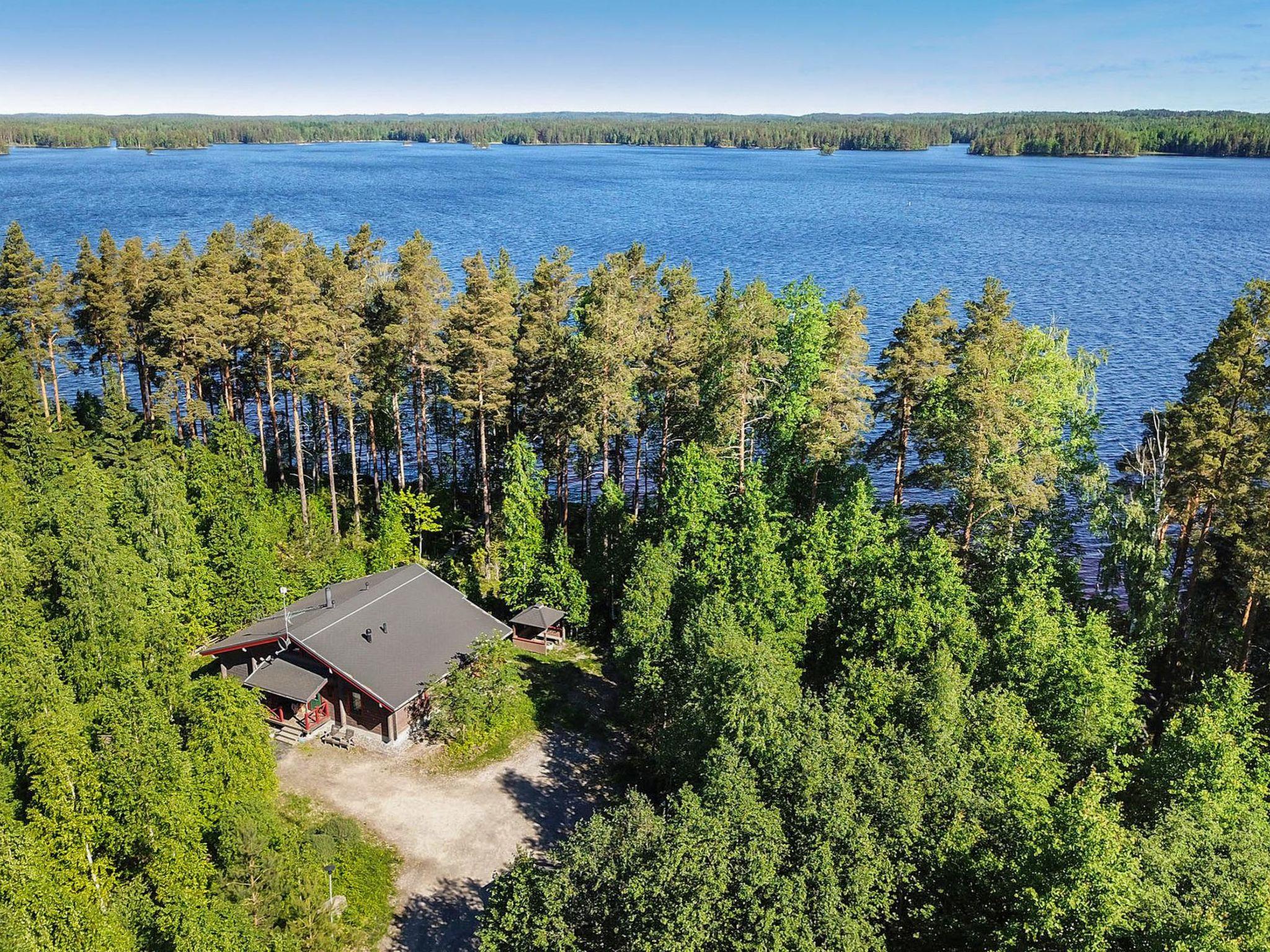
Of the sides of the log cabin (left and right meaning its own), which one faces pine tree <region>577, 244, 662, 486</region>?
back

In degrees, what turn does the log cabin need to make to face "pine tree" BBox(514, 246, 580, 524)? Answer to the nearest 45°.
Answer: approximately 180°

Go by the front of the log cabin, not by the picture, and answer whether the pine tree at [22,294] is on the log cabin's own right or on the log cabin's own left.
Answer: on the log cabin's own right

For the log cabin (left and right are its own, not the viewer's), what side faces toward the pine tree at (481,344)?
back

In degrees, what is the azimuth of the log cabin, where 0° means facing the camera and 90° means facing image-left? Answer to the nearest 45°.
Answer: approximately 45°

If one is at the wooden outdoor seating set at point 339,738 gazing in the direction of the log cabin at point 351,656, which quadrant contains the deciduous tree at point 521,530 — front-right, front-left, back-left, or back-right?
front-right

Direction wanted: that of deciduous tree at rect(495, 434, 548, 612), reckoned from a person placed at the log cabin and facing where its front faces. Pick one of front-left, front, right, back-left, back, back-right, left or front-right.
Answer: back

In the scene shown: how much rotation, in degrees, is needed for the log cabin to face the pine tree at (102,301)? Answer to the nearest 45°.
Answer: approximately 90° to its right

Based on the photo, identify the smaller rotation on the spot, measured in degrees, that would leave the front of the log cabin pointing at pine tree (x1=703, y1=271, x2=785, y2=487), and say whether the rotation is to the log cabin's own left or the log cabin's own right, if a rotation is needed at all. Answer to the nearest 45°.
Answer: approximately 135° to the log cabin's own left

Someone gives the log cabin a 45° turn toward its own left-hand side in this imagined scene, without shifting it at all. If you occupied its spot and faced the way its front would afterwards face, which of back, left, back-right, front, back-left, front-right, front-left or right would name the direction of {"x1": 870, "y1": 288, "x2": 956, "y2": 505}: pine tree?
left
